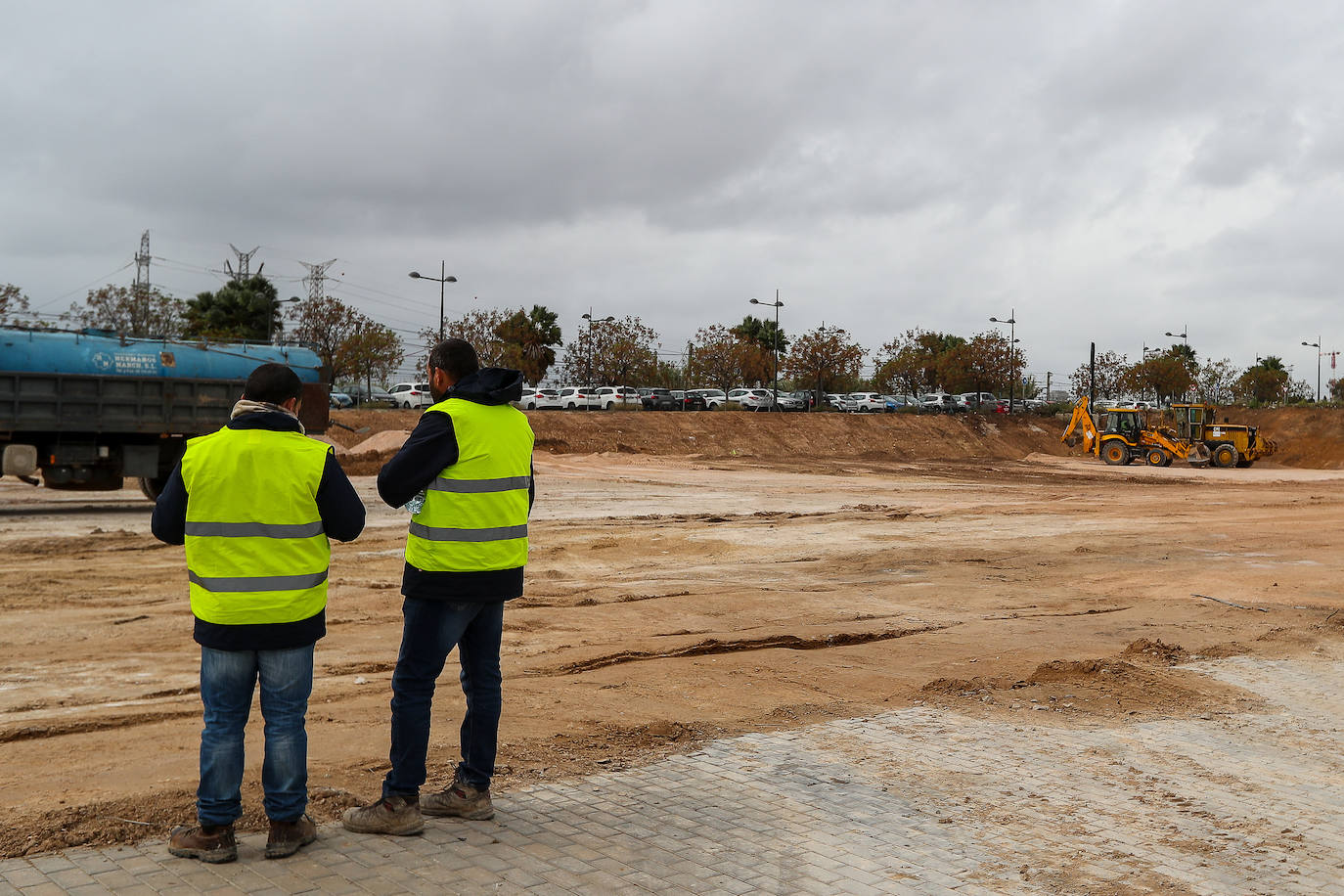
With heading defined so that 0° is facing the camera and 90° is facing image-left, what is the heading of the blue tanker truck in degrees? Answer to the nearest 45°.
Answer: approximately 90°

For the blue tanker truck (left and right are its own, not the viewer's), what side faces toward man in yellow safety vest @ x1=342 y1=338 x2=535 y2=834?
left

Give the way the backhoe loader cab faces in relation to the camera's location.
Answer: facing to the right of the viewer

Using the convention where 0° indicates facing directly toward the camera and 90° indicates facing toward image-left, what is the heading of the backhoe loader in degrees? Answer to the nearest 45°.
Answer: approximately 270°

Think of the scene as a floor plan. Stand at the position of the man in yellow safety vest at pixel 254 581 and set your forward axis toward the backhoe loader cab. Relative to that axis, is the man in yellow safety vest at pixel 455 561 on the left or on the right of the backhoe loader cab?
right

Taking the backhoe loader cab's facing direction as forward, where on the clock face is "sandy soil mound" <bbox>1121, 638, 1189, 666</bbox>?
The sandy soil mound is roughly at 3 o'clock from the backhoe loader cab.

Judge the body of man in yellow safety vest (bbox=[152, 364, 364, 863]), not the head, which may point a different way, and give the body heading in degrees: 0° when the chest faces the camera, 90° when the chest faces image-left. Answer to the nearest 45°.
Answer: approximately 180°

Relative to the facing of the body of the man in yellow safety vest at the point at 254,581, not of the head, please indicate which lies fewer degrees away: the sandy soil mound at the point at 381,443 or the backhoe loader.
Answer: the sandy soil mound

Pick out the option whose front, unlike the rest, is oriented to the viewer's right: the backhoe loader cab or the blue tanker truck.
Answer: the backhoe loader cab

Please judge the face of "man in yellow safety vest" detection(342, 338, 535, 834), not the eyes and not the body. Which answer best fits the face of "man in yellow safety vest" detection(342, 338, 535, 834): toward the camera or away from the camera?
away from the camera

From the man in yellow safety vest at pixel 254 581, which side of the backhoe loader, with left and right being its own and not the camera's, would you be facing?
right
